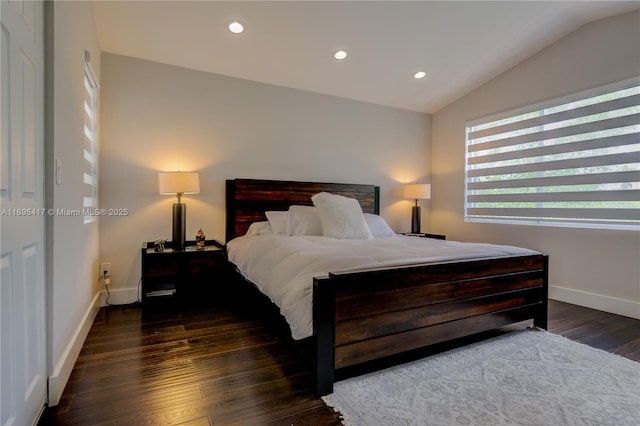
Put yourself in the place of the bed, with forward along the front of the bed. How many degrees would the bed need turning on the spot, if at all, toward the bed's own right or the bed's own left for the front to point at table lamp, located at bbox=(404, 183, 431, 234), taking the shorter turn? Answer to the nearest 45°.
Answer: approximately 135° to the bed's own left

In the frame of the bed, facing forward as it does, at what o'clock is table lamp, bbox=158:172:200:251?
The table lamp is roughly at 5 o'clock from the bed.

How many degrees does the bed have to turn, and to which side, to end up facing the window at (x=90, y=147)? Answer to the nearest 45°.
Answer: approximately 135° to its right

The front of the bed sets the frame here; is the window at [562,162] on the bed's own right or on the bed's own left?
on the bed's own left

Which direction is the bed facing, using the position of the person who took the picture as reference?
facing the viewer and to the right of the viewer
